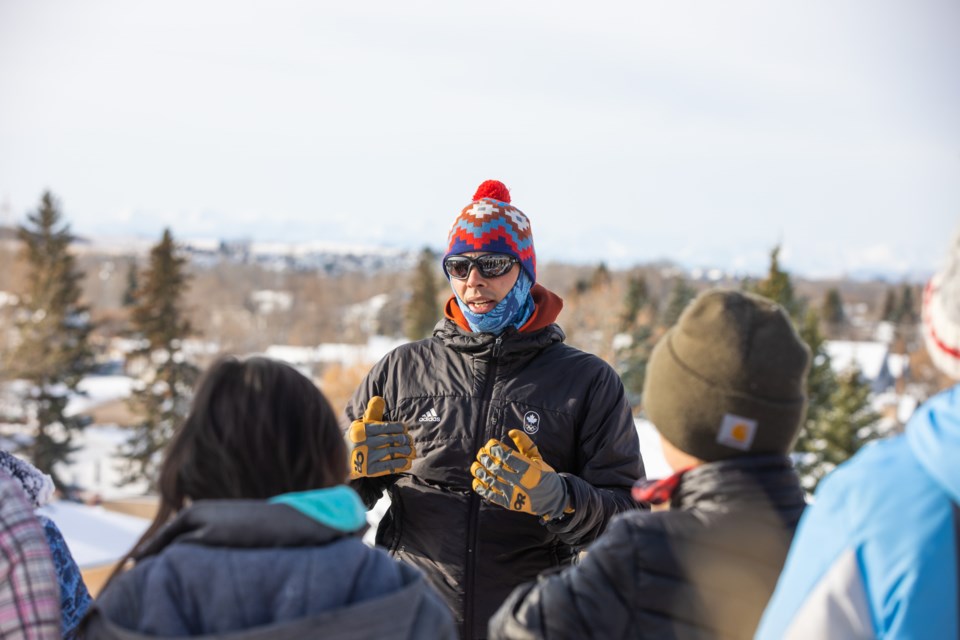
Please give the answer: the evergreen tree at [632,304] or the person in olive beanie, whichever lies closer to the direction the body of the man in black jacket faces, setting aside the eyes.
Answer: the person in olive beanie

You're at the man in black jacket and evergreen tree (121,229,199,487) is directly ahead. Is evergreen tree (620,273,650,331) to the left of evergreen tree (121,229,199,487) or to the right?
right

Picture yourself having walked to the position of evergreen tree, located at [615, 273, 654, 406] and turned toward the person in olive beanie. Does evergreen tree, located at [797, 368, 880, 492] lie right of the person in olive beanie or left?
left

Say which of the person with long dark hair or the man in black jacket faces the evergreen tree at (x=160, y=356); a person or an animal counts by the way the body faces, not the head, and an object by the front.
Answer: the person with long dark hair

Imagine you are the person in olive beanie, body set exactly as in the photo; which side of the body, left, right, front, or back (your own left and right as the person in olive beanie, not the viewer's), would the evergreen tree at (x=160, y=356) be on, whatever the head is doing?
front

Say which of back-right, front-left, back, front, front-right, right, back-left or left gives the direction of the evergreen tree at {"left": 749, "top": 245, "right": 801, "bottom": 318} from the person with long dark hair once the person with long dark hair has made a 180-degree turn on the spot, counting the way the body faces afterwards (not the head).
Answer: back-left

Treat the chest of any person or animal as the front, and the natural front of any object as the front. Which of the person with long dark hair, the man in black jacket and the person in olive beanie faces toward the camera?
the man in black jacket

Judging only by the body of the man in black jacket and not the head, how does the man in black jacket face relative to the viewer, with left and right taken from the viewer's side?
facing the viewer

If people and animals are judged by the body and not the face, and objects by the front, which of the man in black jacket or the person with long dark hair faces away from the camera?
the person with long dark hair

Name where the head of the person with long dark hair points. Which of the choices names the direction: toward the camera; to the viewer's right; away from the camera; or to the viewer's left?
away from the camera

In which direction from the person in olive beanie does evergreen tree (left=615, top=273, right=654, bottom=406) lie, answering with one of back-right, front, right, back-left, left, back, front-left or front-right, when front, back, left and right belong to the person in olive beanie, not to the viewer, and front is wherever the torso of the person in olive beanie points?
front-right

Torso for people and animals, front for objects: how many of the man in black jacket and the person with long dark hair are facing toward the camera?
1

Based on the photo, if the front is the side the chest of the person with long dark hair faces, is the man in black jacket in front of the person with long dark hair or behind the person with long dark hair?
in front

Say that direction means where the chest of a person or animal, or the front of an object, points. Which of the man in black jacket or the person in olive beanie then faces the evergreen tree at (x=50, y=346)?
the person in olive beanie

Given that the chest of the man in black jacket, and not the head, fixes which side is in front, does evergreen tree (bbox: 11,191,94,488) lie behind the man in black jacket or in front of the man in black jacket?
behind

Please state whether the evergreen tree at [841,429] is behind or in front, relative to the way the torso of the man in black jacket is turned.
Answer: behind

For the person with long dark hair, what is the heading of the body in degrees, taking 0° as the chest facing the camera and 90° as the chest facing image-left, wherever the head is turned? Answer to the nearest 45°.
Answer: approximately 180°

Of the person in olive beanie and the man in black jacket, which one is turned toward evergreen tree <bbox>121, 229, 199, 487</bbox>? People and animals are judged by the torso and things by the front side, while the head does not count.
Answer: the person in olive beanie

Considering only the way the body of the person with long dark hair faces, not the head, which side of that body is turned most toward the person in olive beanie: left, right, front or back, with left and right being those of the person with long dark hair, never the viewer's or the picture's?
right
